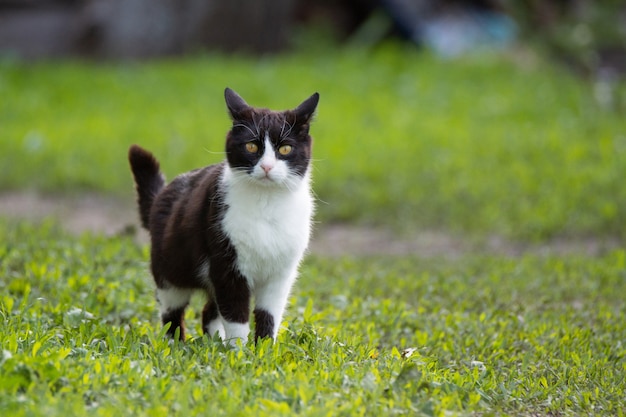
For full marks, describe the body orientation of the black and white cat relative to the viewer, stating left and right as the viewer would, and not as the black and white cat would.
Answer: facing the viewer and to the right of the viewer
